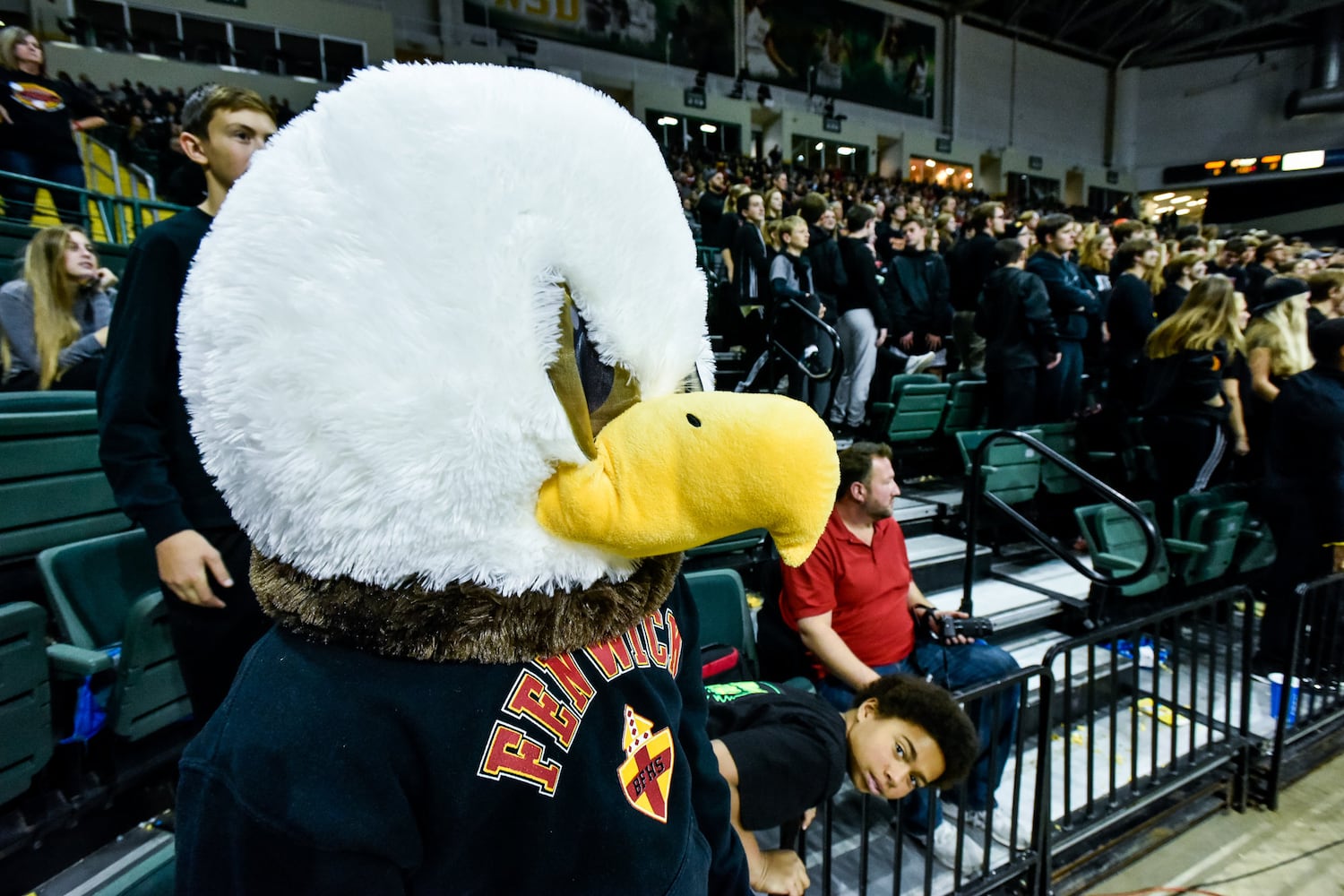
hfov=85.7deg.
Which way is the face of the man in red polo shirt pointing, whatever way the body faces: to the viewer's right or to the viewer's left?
to the viewer's right

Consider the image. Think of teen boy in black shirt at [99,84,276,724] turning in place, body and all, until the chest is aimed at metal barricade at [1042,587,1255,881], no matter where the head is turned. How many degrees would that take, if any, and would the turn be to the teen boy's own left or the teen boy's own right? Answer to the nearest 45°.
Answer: approximately 45° to the teen boy's own left

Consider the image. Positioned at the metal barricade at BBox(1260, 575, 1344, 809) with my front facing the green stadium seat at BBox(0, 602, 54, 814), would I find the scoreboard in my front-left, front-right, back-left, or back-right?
back-right

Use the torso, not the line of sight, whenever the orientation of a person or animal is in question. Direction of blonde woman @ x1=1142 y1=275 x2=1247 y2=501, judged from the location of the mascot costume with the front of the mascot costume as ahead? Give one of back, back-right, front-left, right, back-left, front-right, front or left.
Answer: left

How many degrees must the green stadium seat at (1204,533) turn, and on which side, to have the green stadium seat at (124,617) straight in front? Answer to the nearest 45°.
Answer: approximately 90° to its right

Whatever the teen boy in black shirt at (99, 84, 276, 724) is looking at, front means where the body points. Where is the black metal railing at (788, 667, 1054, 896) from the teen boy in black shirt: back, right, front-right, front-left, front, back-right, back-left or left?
front-left
